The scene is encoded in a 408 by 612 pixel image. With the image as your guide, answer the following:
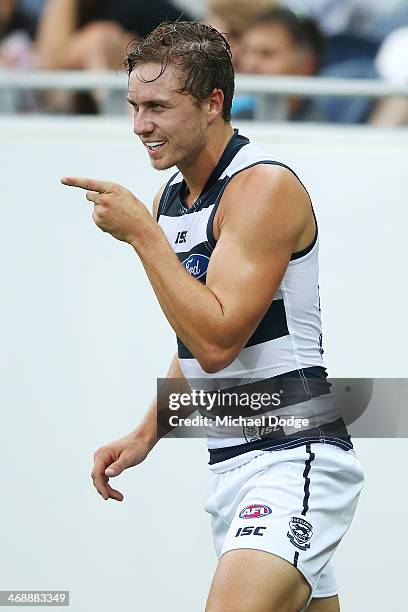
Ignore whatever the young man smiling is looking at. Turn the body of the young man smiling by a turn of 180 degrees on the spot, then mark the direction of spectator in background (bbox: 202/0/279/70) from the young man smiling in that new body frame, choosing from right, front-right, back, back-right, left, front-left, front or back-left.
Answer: front-left

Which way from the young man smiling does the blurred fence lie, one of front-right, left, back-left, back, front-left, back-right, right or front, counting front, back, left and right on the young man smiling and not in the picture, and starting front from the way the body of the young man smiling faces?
back-right

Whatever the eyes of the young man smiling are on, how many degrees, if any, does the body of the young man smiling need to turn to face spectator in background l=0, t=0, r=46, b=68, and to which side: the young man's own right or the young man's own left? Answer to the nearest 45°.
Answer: approximately 135° to the young man's own right

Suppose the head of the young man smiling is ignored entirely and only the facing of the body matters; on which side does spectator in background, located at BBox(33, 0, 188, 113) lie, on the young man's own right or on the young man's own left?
on the young man's own right

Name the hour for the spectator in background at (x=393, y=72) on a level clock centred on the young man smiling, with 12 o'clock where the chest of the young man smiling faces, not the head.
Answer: The spectator in background is roughly at 5 o'clock from the young man smiling.

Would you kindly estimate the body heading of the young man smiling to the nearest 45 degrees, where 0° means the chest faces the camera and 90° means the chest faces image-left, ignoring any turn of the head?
approximately 45°

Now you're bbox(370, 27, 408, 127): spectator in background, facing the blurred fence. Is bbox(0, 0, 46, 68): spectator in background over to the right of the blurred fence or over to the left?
right

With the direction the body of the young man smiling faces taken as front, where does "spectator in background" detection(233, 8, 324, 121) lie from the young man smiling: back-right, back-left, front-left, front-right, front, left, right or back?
back-right
